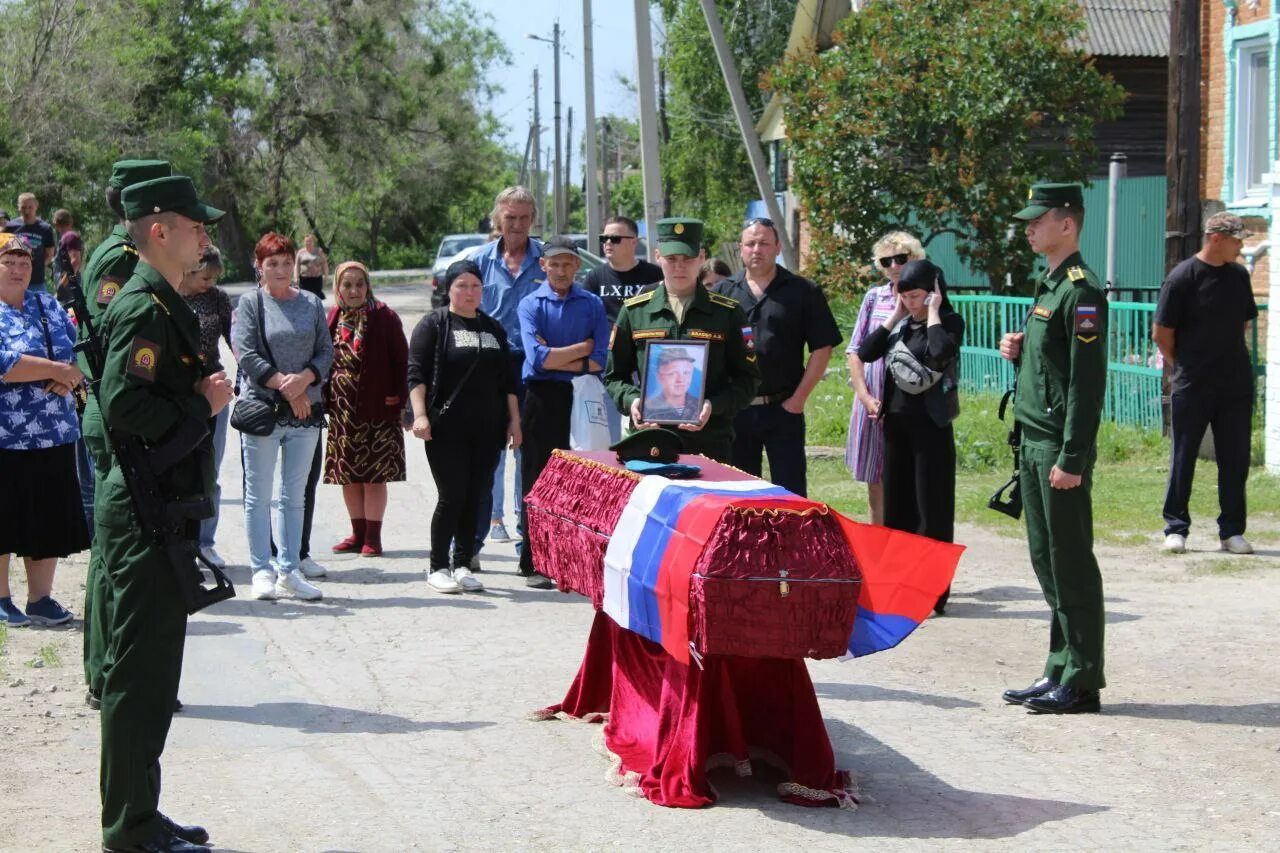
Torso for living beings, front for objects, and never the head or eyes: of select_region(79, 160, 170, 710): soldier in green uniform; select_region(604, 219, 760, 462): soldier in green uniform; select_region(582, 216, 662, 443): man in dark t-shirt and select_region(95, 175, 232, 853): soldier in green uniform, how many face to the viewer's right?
2

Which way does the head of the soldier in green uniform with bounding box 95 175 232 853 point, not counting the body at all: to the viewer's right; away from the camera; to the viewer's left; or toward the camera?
to the viewer's right

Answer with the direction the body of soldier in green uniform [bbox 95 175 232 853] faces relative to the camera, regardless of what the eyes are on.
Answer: to the viewer's right

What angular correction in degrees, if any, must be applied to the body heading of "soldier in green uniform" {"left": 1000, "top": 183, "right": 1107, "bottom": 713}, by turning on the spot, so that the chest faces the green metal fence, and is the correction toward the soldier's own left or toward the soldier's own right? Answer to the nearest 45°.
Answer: approximately 90° to the soldier's own right

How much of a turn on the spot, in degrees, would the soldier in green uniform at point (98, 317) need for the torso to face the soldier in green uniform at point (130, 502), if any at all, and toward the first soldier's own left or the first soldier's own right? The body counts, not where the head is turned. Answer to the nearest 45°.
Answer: approximately 90° to the first soldier's own right

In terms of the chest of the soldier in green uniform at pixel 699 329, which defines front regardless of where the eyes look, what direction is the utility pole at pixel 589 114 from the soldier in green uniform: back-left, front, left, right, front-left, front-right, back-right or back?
back

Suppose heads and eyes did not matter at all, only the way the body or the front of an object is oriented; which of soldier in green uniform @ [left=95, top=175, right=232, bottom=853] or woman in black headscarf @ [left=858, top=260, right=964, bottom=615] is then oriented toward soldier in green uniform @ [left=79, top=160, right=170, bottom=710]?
the woman in black headscarf

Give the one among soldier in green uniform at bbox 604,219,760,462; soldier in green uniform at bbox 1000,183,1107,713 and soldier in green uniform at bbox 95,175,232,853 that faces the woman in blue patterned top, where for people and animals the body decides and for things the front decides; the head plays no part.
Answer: soldier in green uniform at bbox 1000,183,1107,713

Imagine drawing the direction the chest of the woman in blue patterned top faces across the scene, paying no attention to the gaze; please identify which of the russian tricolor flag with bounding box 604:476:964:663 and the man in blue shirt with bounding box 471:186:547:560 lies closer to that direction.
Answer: the russian tricolor flag

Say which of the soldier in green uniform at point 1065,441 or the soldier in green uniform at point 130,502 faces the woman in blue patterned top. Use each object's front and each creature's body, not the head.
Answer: the soldier in green uniform at point 1065,441

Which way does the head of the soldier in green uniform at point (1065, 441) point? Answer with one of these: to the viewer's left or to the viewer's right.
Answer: to the viewer's left

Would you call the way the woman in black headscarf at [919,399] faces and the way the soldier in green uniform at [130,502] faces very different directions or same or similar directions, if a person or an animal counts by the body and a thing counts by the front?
very different directions
